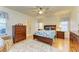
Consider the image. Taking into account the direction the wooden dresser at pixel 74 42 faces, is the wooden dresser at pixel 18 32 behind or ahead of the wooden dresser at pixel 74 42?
ahead

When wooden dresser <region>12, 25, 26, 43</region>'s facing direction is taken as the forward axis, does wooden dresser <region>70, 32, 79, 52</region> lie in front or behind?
in front

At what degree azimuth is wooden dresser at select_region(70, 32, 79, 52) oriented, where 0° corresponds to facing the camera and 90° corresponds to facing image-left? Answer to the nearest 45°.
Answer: approximately 45°

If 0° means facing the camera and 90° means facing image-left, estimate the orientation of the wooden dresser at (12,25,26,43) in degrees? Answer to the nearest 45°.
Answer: approximately 315°

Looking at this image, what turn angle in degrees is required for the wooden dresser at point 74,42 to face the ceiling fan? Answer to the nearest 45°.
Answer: approximately 45° to its right

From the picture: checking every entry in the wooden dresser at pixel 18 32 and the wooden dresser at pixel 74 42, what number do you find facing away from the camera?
0
